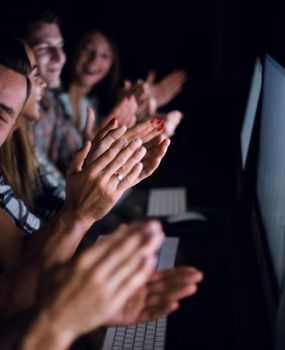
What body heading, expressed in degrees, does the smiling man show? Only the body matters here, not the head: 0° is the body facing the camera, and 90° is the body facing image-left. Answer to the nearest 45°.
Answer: approximately 315°

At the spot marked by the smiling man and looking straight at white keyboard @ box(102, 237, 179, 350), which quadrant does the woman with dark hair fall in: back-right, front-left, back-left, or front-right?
back-left

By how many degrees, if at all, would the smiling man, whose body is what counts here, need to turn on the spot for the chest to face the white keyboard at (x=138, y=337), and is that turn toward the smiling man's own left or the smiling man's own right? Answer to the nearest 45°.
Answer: approximately 45° to the smiling man's own right

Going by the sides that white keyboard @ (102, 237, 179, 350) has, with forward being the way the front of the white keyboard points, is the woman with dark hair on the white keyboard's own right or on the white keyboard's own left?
on the white keyboard's own right

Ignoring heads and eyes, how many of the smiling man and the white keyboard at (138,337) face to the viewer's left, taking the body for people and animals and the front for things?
1

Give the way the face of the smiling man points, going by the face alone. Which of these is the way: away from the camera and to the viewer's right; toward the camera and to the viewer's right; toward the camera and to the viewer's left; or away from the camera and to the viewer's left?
toward the camera and to the viewer's right

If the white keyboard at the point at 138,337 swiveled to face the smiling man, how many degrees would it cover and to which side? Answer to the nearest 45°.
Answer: approximately 90° to its right

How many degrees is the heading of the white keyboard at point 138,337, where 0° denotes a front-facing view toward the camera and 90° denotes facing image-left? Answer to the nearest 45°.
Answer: approximately 90°

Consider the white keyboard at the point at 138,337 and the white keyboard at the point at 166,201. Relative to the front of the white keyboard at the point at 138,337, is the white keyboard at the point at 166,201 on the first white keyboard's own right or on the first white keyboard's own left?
on the first white keyboard's own right
